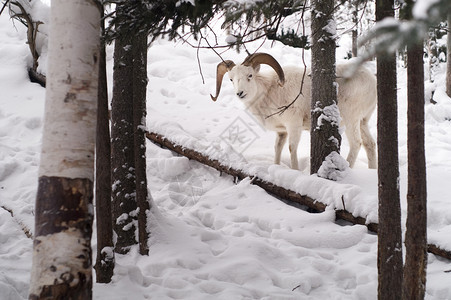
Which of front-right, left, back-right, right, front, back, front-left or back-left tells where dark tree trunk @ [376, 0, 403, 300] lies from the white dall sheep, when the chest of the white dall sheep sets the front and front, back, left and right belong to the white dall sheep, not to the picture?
left

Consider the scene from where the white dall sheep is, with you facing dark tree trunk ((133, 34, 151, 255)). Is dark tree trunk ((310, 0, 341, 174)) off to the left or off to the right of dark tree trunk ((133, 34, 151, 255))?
left

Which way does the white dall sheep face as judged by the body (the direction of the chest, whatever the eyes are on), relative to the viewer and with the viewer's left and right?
facing to the left of the viewer

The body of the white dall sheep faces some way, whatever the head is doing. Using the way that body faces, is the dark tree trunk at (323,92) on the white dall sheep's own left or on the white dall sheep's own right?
on the white dall sheep's own left

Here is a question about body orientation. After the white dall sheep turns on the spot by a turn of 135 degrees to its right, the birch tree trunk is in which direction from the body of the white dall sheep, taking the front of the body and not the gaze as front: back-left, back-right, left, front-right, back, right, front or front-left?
back-right
